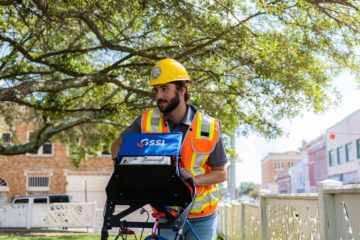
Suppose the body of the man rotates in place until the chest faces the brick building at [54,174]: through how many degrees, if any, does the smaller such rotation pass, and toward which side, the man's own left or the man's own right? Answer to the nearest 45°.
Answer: approximately 135° to the man's own right

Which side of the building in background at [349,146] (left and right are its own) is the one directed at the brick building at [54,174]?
front

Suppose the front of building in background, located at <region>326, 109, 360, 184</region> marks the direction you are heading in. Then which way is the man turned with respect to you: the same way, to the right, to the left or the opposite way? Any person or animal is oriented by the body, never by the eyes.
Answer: to the left

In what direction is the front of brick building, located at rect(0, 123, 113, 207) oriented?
toward the camera

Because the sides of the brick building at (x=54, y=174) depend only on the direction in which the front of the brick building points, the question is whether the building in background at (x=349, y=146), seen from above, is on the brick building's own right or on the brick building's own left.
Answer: on the brick building's own left

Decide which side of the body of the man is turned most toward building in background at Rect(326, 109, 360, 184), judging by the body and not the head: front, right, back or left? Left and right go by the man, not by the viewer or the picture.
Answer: back

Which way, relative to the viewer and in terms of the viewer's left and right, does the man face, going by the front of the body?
facing the viewer and to the left of the viewer

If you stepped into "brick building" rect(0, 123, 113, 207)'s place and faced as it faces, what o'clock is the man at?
The man is roughly at 12 o'clock from the brick building.

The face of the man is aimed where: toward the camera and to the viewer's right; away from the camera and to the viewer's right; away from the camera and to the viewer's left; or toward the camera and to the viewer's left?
toward the camera and to the viewer's left

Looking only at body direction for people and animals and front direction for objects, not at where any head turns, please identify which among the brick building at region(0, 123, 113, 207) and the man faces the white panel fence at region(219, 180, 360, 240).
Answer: the brick building
